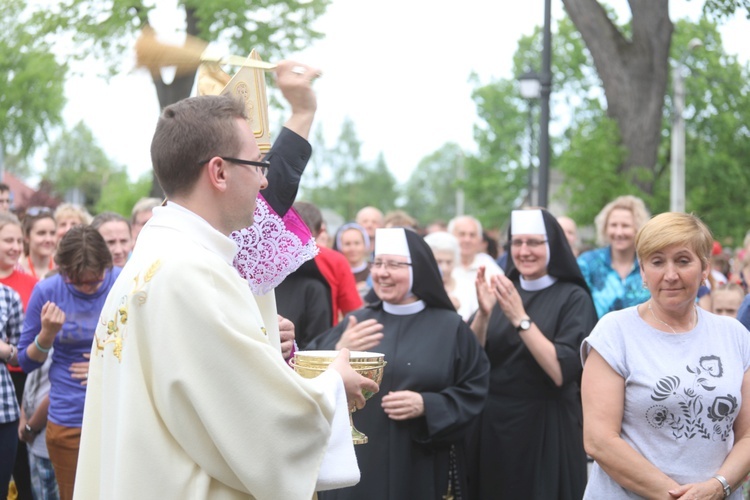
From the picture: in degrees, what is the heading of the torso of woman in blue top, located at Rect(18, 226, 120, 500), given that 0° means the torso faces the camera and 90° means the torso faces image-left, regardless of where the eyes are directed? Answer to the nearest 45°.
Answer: approximately 0°

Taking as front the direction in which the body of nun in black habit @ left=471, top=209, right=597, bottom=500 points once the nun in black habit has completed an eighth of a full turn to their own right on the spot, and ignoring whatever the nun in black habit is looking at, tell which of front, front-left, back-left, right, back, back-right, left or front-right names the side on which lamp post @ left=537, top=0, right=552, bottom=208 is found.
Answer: right

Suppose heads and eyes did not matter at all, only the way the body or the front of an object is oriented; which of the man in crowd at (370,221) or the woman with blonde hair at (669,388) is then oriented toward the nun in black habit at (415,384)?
the man in crowd

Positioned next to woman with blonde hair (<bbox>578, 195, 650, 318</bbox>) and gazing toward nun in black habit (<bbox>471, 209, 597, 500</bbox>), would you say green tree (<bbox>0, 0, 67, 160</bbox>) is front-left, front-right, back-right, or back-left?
back-right

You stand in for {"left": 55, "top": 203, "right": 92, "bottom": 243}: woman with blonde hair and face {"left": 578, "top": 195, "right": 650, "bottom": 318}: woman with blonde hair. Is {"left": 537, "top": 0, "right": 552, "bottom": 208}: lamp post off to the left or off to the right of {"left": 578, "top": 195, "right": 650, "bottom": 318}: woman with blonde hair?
left

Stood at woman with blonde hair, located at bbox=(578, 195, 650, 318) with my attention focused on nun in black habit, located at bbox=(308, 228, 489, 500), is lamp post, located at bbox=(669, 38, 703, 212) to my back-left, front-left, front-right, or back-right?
back-right

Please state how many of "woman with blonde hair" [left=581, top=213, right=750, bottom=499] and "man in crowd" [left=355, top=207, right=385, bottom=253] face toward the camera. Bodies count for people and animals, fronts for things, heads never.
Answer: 2
